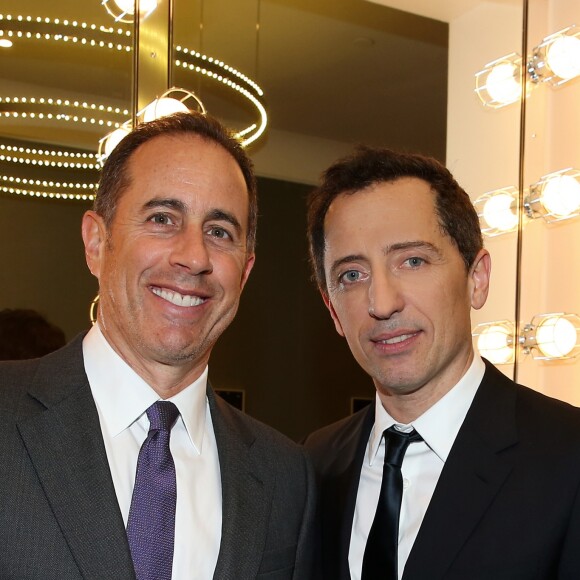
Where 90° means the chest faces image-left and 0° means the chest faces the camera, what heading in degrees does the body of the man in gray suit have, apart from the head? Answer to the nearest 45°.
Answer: approximately 0°

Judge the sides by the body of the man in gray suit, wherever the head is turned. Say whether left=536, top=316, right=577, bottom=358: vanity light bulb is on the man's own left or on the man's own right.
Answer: on the man's own left

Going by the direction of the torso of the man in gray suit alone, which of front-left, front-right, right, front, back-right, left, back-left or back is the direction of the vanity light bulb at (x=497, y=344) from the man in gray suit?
back-left

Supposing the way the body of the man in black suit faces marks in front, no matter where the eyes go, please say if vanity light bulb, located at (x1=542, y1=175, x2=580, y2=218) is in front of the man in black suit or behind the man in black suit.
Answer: behind

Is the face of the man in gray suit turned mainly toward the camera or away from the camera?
toward the camera

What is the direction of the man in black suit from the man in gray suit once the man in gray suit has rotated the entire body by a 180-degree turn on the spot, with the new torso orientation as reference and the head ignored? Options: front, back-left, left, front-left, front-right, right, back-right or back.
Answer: right

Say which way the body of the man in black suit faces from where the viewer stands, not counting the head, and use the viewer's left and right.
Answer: facing the viewer and to the left of the viewer

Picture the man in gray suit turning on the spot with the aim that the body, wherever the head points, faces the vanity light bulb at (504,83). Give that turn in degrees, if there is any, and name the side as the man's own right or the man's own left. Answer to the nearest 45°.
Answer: approximately 135° to the man's own left
